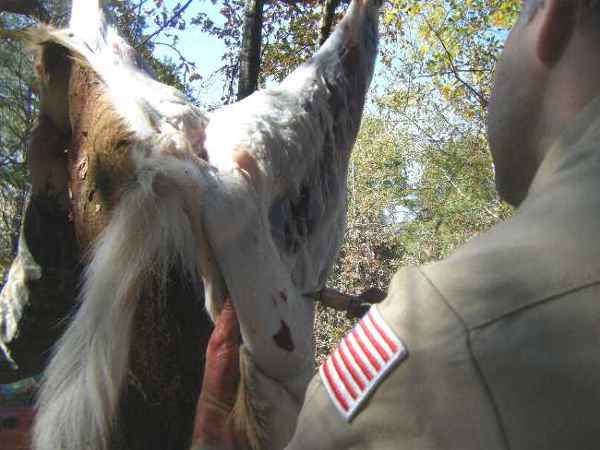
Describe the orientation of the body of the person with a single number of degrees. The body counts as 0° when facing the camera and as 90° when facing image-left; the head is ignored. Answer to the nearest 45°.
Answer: approximately 135°

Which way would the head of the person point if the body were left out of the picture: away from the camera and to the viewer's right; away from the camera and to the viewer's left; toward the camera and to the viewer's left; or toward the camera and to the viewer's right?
away from the camera and to the viewer's left

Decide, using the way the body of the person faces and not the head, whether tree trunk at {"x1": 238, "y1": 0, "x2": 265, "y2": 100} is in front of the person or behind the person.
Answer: in front

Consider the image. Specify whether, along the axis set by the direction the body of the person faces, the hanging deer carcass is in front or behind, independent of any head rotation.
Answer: in front
